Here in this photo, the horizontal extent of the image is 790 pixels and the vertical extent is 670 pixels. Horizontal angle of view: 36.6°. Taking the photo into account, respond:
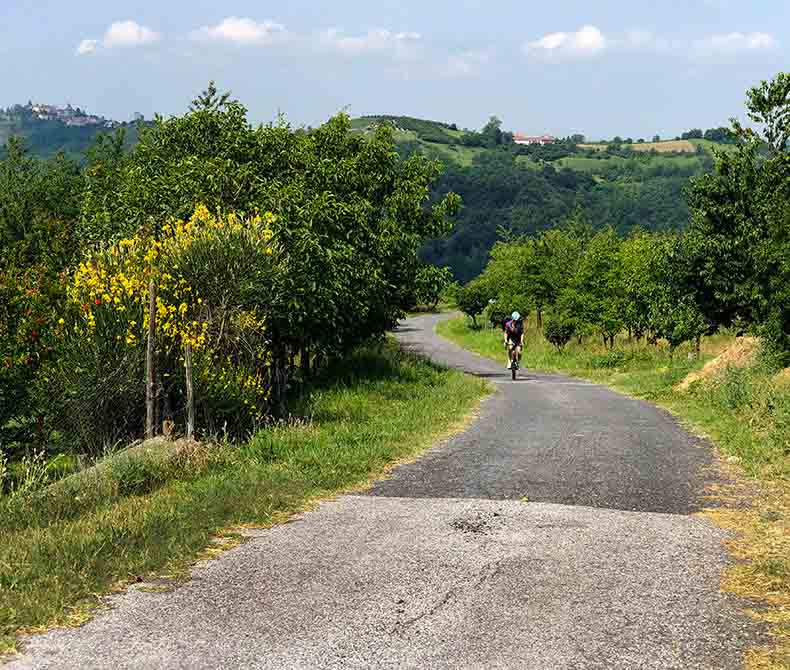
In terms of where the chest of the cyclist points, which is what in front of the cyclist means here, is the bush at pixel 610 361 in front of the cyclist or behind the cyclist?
behind

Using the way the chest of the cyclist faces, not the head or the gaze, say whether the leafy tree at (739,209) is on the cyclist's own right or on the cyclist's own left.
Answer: on the cyclist's own left

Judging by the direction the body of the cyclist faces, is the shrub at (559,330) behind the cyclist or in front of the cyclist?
behind

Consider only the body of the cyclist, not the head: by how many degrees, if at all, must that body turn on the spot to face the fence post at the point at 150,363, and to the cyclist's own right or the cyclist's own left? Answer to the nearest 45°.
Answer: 0° — they already face it

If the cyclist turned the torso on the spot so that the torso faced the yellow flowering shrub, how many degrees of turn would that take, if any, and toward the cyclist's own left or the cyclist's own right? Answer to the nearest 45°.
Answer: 0° — they already face it

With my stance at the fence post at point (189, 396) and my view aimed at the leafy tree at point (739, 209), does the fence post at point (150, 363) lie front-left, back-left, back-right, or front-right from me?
back-left

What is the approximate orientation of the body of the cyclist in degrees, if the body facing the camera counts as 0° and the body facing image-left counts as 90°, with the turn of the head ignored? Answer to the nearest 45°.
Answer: approximately 0°

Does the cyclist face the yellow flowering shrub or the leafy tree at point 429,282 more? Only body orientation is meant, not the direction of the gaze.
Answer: the yellow flowering shrub

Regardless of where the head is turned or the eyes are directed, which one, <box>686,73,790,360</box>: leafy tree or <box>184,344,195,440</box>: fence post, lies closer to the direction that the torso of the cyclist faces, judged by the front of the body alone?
the fence post

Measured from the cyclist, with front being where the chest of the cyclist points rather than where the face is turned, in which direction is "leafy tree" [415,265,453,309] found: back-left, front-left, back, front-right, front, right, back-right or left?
back-right

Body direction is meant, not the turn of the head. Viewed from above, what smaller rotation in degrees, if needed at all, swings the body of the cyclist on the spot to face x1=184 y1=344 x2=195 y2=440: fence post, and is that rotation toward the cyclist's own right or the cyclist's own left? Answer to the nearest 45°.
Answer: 0° — they already face it
